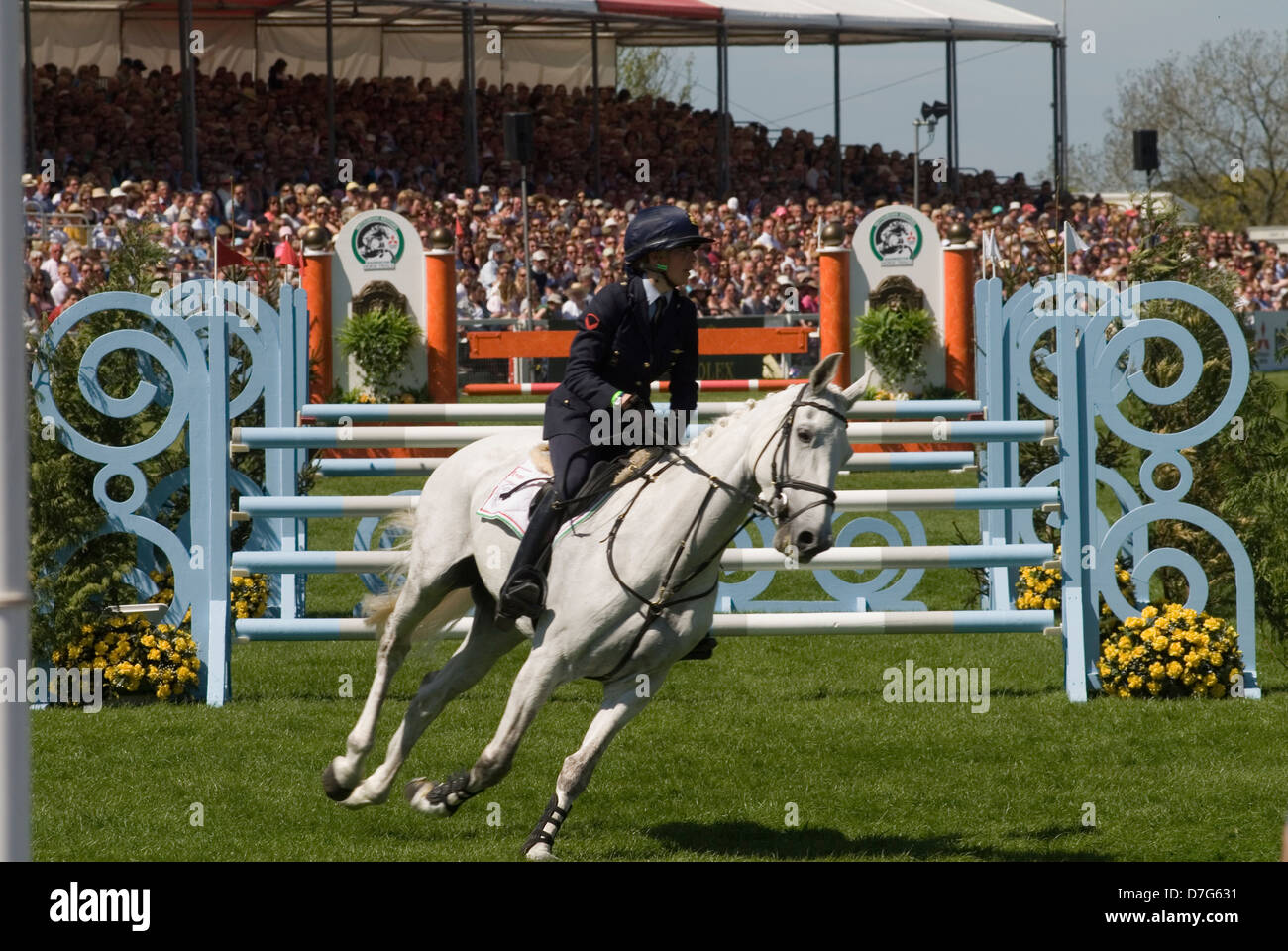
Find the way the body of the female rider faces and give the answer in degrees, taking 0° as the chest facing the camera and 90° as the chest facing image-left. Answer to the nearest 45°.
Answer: approximately 315°

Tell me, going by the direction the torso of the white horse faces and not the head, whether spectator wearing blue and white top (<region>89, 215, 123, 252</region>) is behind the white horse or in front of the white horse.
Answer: behind

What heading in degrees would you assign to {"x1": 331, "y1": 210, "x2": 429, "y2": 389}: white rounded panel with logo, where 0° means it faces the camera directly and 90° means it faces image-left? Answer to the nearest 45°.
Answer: approximately 0°
